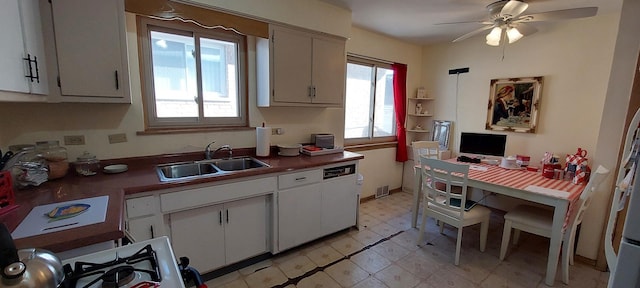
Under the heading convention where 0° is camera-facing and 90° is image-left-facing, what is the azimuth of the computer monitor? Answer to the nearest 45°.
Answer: approximately 0°

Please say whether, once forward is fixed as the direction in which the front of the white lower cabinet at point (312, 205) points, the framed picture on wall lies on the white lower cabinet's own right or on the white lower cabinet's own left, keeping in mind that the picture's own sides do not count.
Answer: on the white lower cabinet's own left

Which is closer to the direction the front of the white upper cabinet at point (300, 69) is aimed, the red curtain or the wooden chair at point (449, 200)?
the wooden chair

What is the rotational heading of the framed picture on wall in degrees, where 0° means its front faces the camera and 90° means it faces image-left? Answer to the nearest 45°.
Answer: approximately 45°

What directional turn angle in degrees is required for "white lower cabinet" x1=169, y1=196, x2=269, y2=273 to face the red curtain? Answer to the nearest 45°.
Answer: approximately 90° to its left

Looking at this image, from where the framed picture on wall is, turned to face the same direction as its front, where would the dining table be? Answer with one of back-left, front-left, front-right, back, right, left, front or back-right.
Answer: front-left

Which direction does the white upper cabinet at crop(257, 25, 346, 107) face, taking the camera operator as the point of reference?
facing the viewer and to the right of the viewer

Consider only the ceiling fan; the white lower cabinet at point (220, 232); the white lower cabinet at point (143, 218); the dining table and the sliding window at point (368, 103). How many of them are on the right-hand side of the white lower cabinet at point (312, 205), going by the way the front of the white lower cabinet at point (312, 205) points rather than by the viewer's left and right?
2

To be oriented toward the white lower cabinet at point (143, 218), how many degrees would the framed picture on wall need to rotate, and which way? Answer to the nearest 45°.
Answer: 0° — it already faces it

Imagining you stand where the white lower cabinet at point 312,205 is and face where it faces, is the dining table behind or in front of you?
in front

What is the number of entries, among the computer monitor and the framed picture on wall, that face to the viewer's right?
0

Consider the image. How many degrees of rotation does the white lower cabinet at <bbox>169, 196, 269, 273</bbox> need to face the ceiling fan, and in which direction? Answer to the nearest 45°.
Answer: approximately 45° to its left

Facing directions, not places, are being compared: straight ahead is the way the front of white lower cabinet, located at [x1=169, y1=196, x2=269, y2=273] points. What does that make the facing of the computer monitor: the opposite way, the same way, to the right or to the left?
to the right

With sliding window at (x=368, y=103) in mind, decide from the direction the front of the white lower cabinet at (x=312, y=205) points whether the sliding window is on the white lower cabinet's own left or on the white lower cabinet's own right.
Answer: on the white lower cabinet's own left
